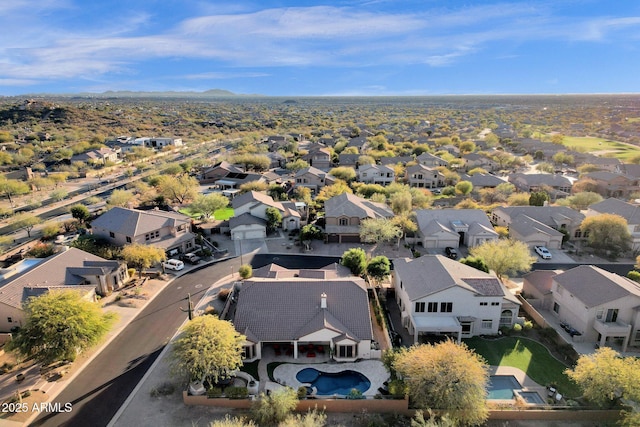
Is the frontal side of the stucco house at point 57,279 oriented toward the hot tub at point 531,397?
yes

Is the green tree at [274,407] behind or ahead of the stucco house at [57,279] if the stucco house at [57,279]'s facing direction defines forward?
ahead

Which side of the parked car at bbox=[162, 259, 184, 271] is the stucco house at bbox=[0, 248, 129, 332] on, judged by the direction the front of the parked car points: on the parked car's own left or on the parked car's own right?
on the parked car's own left

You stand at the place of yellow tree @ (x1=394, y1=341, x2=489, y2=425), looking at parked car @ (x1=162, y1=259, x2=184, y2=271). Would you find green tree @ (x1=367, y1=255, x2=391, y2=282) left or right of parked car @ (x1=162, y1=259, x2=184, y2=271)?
right

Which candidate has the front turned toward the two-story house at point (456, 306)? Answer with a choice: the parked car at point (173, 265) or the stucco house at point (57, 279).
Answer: the stucco house

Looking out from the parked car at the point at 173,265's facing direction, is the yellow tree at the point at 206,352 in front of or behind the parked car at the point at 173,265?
behind

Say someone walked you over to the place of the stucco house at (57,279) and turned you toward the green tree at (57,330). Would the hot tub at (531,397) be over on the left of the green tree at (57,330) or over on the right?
left

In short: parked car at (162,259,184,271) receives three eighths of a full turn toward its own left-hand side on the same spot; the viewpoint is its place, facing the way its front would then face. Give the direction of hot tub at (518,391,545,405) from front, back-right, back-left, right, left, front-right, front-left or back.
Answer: front-left

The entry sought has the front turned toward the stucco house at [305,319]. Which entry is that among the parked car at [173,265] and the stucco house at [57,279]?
the stucco house at [57,279]

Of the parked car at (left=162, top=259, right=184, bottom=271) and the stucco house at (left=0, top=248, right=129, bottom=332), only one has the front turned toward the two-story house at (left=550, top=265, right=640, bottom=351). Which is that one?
the stucco house

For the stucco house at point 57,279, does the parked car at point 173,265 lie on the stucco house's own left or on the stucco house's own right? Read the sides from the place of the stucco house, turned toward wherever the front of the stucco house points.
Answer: on the stucco house's own left

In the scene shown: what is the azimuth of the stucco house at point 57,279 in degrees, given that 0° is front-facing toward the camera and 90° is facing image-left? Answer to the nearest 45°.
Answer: approximately 315°

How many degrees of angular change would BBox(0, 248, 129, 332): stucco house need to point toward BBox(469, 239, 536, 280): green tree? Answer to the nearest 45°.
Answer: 0° — it already faces it

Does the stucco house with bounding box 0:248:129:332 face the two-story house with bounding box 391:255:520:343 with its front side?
yes
